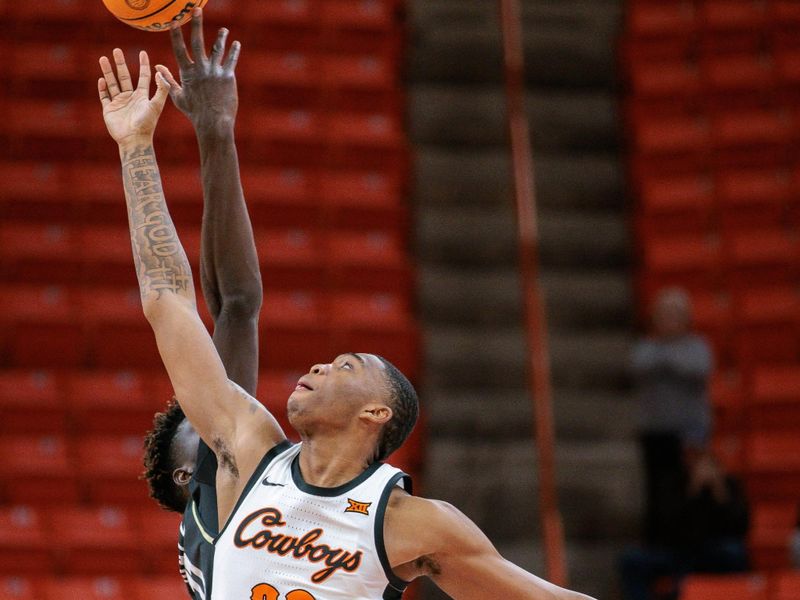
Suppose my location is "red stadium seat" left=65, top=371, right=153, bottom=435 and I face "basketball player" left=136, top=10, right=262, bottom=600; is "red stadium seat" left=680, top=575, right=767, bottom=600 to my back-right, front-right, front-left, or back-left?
front-left

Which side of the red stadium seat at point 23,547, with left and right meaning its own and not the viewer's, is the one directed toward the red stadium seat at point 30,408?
back

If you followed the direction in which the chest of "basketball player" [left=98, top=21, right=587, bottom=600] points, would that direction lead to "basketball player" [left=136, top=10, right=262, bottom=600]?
no

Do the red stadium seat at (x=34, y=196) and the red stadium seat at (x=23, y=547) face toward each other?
no

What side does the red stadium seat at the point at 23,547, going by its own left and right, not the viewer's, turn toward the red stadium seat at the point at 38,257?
back

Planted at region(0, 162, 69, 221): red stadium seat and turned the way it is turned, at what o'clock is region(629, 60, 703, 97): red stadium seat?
region(629, 60, 703, 97): red stadium seat is roughly at 9 o'clock from region(0, 162, 69, 221): red stadium seat.

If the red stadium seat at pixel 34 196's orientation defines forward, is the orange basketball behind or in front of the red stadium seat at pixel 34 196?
in front

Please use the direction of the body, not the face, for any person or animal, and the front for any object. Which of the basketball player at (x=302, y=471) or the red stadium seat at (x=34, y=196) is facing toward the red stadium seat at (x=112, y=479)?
the red stadium seat at (x=34, y=196)

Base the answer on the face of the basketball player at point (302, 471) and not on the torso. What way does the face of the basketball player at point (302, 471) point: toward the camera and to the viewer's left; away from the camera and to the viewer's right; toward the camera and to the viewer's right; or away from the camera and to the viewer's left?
toward the camera and to the viewer's left

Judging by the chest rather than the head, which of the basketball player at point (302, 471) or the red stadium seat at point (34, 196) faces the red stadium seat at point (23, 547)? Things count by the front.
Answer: the red stadium seat at point (34, 196)

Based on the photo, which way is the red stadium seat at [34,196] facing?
toward the camera

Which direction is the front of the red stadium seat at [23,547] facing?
toward the camera

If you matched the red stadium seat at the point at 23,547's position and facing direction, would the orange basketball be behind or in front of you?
in front

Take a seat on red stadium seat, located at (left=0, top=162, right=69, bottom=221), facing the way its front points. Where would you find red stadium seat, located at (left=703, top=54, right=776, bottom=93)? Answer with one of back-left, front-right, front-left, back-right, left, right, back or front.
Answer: left

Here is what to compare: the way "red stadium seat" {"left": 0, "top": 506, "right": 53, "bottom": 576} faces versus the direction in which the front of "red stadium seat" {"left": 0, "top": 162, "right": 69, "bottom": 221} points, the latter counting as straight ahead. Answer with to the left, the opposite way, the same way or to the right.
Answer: the same way

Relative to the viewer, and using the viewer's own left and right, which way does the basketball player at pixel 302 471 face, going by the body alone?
facing the viewer and to the left of the viewer

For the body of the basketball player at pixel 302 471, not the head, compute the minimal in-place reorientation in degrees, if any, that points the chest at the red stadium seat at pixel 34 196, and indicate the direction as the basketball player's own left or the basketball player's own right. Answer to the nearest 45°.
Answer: approximately 135° to the basketball player's own right

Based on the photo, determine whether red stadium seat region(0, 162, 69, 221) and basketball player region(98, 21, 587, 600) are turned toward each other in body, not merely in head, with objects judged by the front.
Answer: no

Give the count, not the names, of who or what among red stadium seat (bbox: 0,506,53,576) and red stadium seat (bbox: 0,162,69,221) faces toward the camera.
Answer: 2
